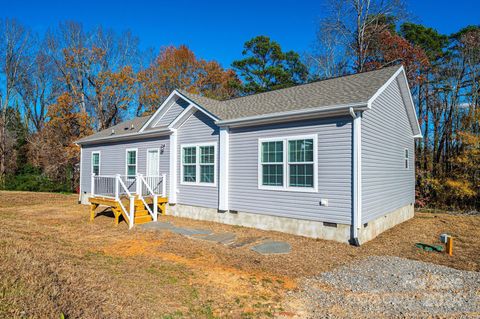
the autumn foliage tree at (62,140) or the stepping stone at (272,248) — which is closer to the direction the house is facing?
the stepping stone

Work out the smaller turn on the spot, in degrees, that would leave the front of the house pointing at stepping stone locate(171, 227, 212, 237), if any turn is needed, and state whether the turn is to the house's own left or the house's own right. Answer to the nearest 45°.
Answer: approximately 45° to the house's own right

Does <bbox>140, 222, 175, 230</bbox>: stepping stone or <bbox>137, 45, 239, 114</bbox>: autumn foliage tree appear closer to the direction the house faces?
the stepping stone

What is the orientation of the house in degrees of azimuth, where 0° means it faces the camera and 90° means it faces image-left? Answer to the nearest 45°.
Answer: approximately 45°

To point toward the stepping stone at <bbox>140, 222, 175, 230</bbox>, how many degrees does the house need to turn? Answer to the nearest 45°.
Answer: approximately 45° to its right

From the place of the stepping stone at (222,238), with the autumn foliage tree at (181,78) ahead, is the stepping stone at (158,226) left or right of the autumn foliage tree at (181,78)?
left

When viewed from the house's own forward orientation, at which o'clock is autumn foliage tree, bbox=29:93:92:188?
The autumn foliage tree is roughly at 3 o'clock from the house.

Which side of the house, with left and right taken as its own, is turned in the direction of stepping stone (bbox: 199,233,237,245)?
front

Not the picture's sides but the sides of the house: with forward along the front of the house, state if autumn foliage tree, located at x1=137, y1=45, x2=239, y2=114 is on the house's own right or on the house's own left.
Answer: on the house's own right

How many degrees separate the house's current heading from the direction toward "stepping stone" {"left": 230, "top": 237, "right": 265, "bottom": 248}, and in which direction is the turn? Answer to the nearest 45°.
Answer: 0° — it already faces it
